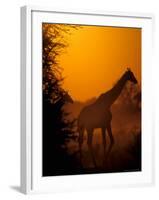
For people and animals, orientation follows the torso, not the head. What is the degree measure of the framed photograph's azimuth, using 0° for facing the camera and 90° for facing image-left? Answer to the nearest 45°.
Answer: approximately 315°
